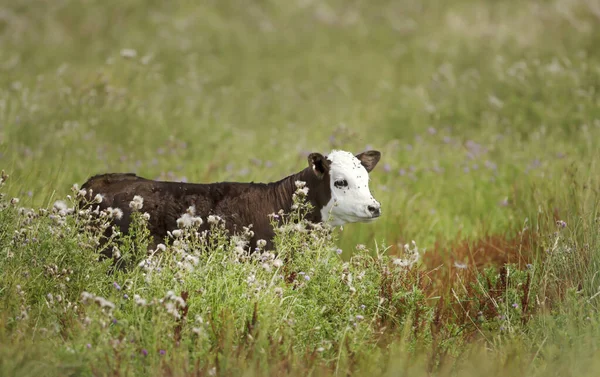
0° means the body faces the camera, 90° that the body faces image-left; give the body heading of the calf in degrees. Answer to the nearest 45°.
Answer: approximately 270°
